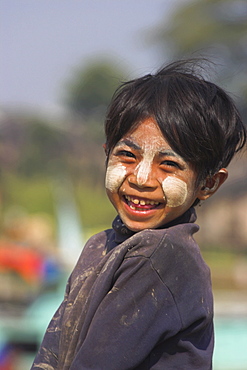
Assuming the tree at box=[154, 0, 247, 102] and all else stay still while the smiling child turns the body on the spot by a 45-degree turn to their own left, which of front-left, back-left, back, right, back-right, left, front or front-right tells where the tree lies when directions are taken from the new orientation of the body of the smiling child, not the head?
back

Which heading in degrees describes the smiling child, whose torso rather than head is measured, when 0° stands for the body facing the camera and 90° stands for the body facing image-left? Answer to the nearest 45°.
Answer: approximately 45°
